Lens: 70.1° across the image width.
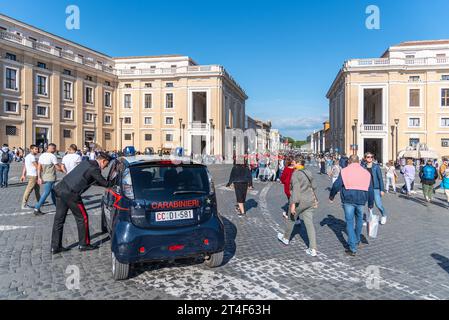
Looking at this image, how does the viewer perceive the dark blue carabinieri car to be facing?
facing away from the viewer

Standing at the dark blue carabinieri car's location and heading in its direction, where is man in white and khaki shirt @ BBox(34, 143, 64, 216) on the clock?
The man in white and khaki shirt is roughly at 11 o'clock from the dark blue carabinieri car.

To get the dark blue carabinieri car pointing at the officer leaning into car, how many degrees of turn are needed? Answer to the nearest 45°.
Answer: approximately 45° to its left

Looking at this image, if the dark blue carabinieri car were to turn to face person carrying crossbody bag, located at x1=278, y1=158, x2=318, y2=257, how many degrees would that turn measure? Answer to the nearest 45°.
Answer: approximately 90° to its right

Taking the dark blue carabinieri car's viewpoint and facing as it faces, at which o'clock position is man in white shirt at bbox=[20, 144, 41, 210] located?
The man in white shirt is roughly at 11 o'clock from the dark blue carabinieri car.
